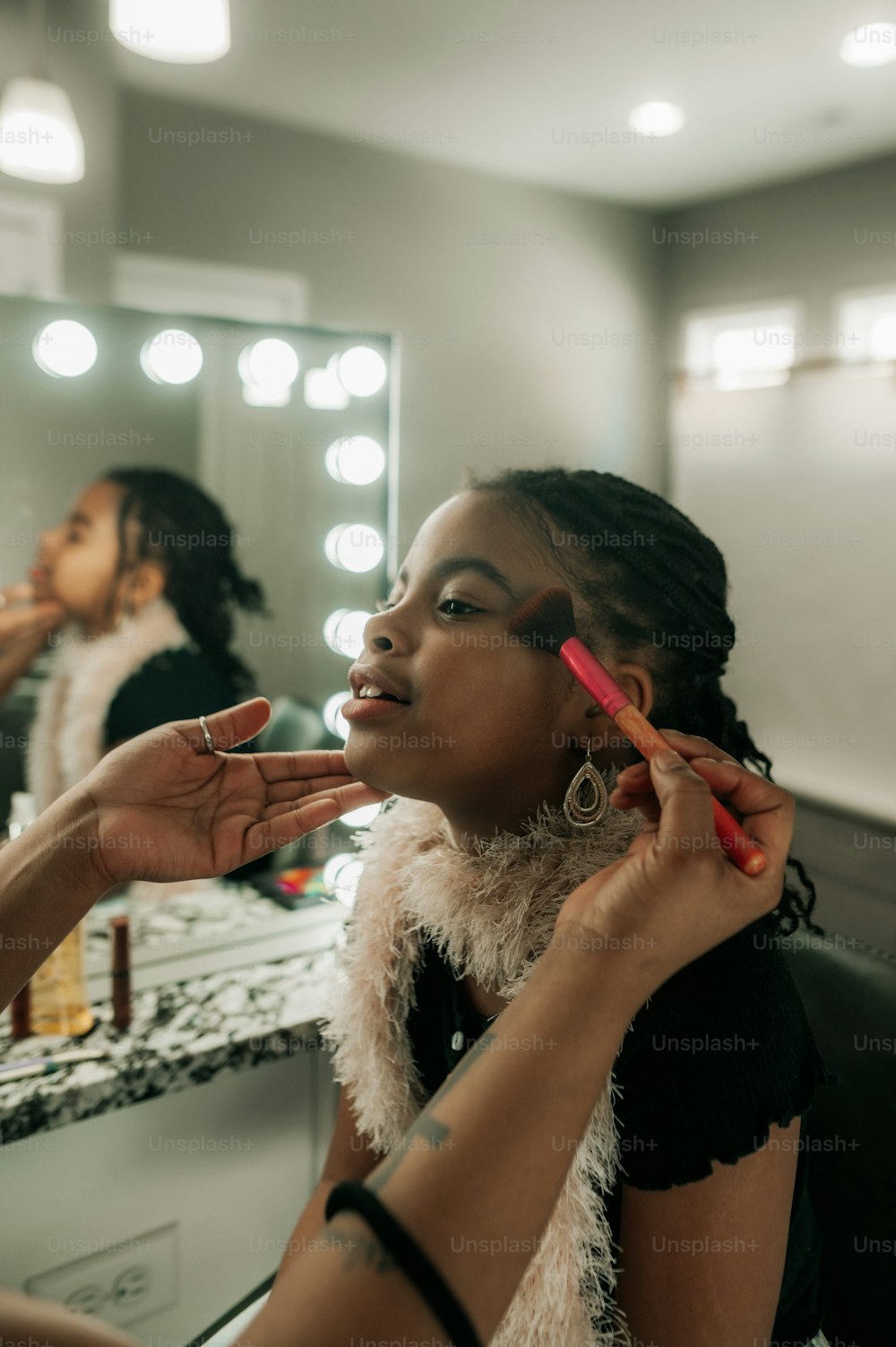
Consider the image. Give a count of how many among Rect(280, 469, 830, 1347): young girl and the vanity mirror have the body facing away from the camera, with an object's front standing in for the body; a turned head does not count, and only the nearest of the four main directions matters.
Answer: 0

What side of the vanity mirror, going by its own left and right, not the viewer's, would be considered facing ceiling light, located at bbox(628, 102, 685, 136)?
left

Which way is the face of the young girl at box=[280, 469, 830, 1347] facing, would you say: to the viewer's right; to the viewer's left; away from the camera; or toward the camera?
to the viewer's left

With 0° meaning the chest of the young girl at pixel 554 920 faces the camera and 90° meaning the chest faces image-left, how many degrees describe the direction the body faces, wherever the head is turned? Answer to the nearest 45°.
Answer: approximately 45°

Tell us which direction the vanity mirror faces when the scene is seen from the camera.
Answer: facing the viewer and to the right of the viewer
